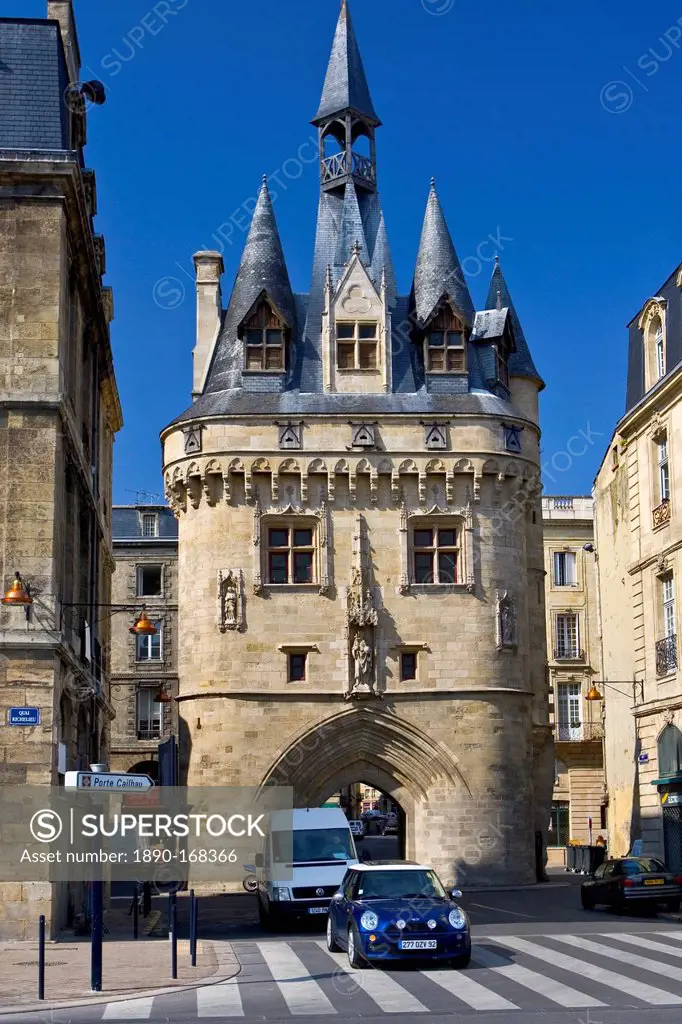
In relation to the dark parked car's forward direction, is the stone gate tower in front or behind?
in front

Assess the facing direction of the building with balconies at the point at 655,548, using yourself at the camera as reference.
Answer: facing the viewer and to the left of the viewer

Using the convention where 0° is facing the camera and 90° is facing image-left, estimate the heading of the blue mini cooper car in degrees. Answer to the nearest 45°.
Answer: approximately 315°

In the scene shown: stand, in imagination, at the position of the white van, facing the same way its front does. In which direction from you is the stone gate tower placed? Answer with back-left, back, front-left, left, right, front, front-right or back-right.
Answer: back

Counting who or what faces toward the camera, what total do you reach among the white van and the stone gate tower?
2

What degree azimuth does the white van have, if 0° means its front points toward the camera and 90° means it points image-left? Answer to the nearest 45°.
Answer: approximately 0°

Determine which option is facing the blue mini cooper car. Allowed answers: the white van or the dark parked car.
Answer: the white van

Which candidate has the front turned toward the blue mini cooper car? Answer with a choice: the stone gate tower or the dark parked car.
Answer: the stone gate tower

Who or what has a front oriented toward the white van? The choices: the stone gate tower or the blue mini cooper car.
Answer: the stone gate tower

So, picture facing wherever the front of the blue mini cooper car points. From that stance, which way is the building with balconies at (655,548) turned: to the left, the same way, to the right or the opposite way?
to the right

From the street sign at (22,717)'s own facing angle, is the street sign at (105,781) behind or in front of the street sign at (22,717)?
in front

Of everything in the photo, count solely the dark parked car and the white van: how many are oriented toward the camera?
1
